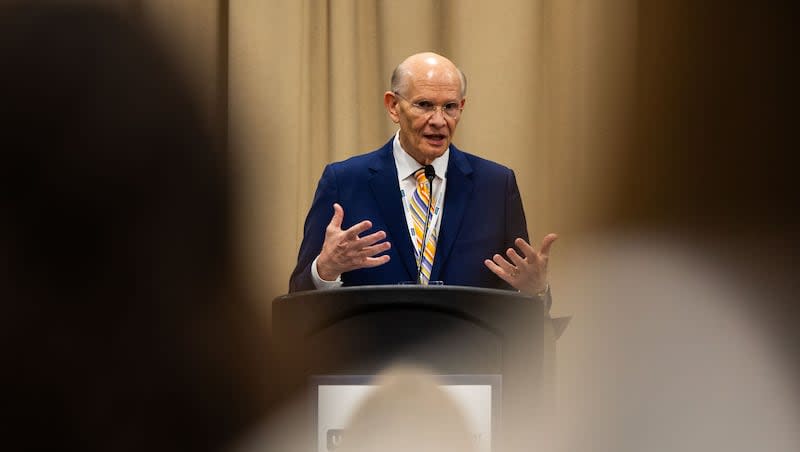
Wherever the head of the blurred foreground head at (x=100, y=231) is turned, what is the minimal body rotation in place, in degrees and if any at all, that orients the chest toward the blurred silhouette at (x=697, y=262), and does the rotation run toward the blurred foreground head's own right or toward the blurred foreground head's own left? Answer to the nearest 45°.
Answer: approximately 45° to the blurred foreground head's own right

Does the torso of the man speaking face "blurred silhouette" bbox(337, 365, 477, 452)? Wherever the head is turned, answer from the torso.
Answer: yes

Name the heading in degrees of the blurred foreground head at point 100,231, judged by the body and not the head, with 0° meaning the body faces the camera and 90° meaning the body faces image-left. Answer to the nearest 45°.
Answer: approximately 180°

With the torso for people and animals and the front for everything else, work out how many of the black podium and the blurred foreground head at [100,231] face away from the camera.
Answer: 1

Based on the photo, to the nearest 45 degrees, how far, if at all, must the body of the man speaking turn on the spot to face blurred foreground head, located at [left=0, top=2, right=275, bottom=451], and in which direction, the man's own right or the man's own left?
0° — they already face them

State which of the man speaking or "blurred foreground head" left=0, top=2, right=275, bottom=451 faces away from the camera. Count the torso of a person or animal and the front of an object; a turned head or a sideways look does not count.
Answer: the blurred foreground head
